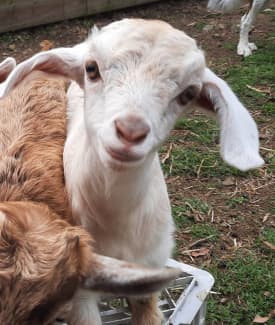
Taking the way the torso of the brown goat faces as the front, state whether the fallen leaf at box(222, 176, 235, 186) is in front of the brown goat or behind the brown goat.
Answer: behind

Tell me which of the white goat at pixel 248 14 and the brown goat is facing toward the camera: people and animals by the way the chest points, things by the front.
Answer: the brown goat

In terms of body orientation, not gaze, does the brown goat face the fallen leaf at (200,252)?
no

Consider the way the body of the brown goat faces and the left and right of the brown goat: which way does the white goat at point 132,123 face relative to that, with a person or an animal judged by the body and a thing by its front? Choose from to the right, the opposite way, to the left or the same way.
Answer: the same way

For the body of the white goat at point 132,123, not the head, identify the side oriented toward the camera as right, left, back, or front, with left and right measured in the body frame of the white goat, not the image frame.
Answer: front

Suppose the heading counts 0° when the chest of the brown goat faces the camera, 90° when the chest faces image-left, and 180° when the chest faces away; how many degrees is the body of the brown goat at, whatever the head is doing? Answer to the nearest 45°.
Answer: approximately 0°

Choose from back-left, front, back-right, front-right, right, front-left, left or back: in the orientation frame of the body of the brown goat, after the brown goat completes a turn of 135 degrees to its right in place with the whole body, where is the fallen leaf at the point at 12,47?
front-right

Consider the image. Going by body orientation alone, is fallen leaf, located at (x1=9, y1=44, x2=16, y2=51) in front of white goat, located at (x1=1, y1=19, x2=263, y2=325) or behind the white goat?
behind
